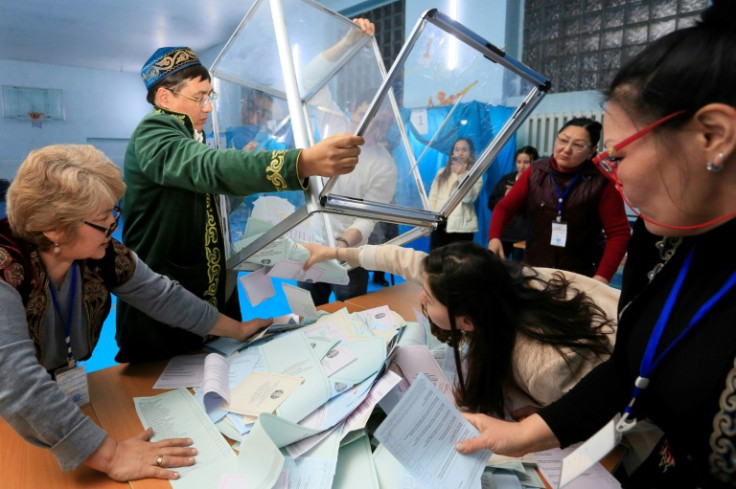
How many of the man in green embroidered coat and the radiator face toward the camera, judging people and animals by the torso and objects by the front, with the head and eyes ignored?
1

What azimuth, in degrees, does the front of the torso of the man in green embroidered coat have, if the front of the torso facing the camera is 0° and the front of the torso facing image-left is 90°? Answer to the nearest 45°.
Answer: approximately 270°

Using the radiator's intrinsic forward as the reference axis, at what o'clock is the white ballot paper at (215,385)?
The white ballot paper is roughly at 12 o'clock from the radiator.

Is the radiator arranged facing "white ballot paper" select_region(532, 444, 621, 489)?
yes

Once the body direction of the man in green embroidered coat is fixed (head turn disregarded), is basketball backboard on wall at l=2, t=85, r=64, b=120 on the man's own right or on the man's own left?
on the man's own left

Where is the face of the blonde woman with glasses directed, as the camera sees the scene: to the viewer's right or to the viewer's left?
to the viewer's right

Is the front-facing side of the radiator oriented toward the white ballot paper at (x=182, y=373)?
yes

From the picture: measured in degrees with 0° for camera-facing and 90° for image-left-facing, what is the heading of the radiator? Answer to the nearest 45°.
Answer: approximately 0°
